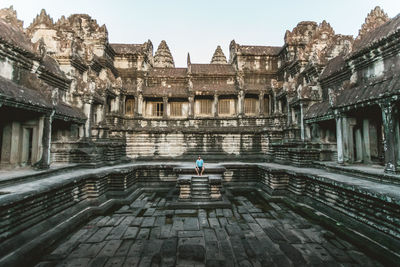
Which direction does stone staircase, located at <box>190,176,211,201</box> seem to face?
toward the camera

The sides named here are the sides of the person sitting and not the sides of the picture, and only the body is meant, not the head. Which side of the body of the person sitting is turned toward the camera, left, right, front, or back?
front

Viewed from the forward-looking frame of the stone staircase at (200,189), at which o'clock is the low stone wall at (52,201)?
The low stone wall is roughly at 2 o'clock from the stone staircase.
